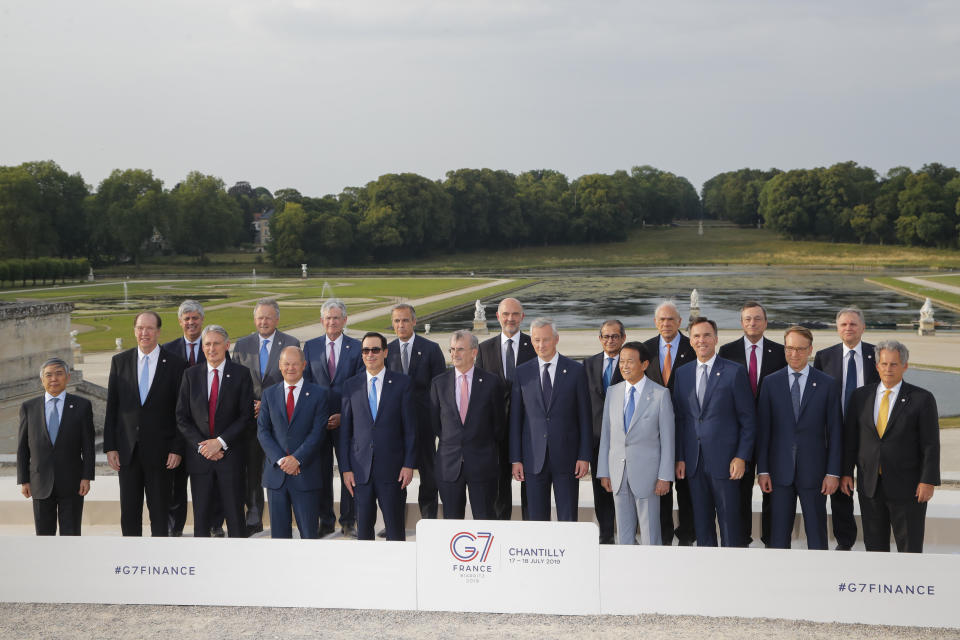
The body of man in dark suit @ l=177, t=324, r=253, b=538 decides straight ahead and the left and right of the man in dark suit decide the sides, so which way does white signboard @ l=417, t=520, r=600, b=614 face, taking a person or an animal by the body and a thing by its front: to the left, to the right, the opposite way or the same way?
the same way

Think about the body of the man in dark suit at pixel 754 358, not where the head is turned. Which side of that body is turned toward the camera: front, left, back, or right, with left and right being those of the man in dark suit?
front

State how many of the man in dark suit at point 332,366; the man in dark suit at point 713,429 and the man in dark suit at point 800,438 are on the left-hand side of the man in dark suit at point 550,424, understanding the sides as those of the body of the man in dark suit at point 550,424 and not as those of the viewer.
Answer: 2

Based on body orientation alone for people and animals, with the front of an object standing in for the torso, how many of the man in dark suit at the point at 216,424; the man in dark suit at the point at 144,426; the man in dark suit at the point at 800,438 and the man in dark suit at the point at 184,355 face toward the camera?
4

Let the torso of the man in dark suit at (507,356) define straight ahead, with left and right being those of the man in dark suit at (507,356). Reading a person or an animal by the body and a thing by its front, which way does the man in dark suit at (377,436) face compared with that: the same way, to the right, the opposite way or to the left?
the same way

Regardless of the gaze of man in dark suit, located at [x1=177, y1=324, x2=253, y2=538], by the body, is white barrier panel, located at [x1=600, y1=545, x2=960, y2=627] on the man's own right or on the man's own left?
on the man's own left

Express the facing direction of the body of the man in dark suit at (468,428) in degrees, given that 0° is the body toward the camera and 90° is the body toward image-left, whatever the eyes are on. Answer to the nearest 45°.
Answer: approximately 0°

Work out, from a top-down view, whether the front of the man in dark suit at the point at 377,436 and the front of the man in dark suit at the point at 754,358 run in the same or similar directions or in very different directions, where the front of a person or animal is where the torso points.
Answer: same or similar directions

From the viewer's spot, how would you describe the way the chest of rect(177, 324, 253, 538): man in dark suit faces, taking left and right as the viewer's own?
facing the viewer

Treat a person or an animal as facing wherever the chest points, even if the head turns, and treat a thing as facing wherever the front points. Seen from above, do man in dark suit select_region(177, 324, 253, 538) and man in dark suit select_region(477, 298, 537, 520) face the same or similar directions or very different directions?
same or similar directions

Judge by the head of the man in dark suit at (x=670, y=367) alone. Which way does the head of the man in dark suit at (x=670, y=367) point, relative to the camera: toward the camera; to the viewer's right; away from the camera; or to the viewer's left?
toward the camera

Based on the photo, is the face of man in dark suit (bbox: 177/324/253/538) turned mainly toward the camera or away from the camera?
toward the camera

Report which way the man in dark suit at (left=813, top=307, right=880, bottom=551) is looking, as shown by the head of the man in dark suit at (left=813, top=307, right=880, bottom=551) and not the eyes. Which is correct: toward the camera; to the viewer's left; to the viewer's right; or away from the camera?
toward the camera

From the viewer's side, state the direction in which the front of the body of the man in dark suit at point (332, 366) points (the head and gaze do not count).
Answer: toward the camera

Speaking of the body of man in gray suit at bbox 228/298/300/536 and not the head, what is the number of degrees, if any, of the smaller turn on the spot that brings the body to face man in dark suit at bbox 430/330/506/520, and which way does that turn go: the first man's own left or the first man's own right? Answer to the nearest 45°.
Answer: approximately 45° to the first man's own left

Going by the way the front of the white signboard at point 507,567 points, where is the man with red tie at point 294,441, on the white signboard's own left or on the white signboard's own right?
on the white signboard's own right
